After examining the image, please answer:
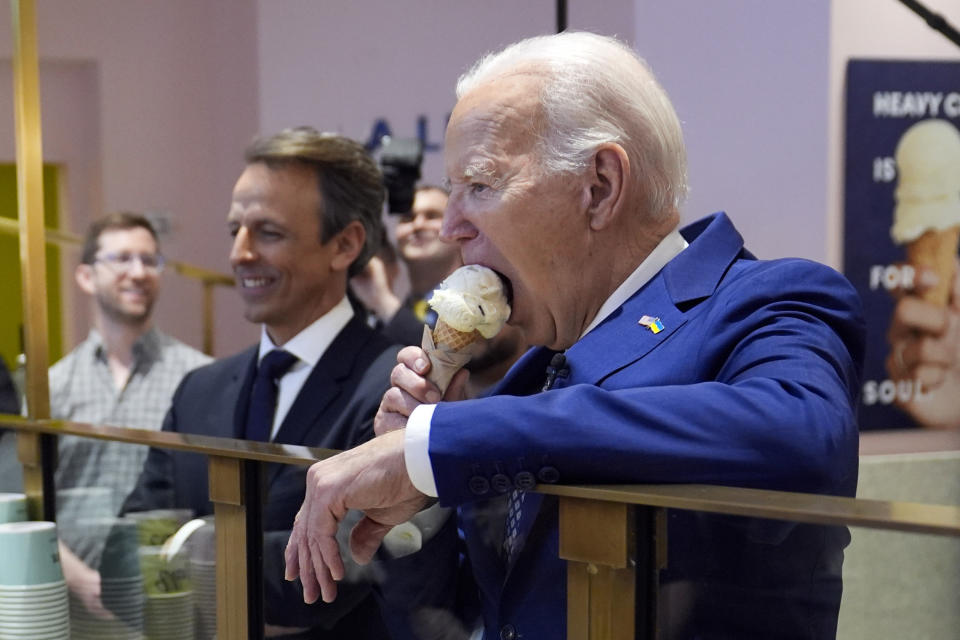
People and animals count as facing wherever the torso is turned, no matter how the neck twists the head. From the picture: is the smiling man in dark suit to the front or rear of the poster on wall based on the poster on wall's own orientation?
to the front

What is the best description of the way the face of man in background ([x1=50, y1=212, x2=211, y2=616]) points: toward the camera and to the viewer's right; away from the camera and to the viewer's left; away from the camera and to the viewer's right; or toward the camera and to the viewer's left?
toward the camera and to the viewer's right

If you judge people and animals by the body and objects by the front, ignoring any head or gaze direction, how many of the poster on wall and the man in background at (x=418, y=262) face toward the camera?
2

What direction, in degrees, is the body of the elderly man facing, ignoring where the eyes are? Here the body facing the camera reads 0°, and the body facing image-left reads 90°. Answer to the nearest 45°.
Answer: approximately 45°

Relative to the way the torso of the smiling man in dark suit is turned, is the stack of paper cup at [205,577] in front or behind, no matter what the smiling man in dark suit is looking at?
in front

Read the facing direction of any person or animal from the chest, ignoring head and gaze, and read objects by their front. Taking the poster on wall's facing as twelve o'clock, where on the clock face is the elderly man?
The elderly man is roughly at 12 o'clock from the poster on wall.

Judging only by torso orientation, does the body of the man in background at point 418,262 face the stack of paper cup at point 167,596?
yes

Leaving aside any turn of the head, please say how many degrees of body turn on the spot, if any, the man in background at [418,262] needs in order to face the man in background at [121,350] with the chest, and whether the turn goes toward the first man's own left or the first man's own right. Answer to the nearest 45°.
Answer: approximately 90° to the first man's own right

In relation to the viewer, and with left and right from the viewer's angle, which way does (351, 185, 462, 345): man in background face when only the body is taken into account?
facing the viewer

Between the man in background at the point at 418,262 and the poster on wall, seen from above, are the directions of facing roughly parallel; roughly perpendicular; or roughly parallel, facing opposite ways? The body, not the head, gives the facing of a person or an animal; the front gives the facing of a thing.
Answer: roughly parallel

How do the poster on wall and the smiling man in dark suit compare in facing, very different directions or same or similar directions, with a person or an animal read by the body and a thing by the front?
same or similar directions
